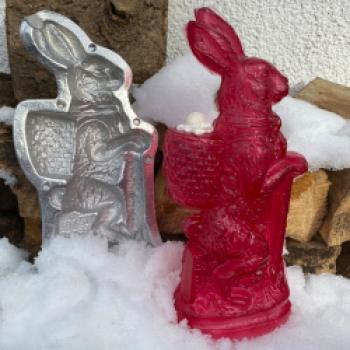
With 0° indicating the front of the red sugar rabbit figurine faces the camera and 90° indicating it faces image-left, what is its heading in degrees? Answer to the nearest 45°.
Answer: approximately 270°

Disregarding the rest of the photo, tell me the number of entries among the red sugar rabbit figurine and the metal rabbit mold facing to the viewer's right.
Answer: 2

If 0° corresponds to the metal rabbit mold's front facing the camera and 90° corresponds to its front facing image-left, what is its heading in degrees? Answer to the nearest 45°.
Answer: approximately 270°

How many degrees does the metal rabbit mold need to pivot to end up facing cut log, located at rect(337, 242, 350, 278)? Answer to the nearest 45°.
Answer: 0° — it already faces it
